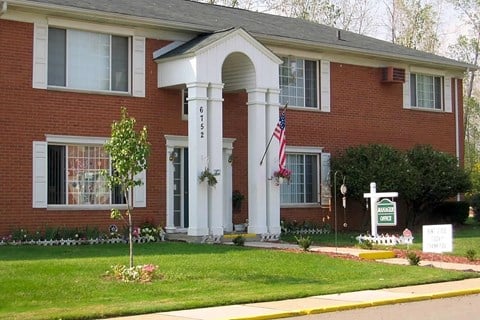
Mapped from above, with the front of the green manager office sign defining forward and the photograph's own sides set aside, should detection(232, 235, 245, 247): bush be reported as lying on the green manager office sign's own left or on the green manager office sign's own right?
on the green manager office sign's own right

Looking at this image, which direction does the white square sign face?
toward the camera

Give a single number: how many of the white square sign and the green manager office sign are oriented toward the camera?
2

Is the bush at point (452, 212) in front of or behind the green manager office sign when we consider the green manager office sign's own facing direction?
behind

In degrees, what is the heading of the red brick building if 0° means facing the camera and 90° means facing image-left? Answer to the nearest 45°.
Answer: approximately 315°

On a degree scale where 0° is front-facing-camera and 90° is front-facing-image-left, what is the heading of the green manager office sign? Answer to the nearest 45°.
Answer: approximately 0°

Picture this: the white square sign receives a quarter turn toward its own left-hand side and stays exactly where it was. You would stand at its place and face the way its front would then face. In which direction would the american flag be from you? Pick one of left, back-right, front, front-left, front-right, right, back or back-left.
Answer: back-left
